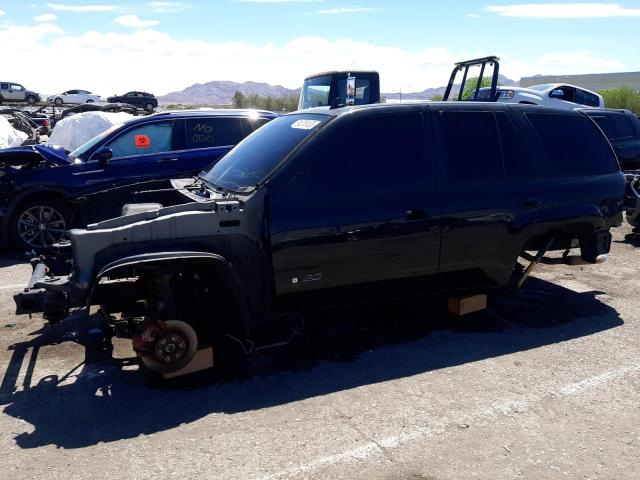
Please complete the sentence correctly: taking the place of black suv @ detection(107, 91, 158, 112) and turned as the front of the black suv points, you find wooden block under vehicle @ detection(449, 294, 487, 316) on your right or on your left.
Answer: on your left

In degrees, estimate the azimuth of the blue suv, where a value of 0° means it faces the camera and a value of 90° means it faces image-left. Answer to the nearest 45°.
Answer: approximately 90°

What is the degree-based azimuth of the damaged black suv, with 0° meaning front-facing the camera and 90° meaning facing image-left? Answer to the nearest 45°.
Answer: approximately 45°

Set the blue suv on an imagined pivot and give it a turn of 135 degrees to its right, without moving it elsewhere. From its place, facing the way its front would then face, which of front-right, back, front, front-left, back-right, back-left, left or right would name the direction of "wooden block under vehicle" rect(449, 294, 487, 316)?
right

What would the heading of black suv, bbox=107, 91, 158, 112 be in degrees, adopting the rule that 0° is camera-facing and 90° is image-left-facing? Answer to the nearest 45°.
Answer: approximately 90°

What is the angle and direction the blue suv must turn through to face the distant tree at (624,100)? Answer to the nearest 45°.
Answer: approximately 135° to its right

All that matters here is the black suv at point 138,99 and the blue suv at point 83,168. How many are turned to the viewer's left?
2
